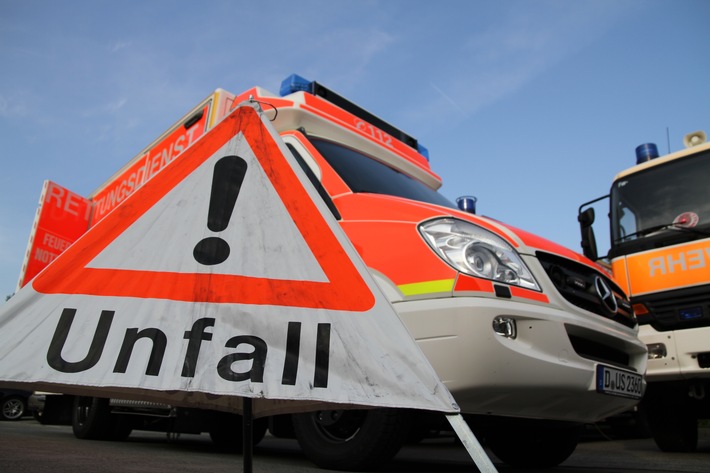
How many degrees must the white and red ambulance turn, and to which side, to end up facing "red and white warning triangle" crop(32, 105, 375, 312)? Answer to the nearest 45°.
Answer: approximately 90° to its right

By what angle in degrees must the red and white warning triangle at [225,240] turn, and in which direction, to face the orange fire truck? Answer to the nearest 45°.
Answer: approximately 135° to its left

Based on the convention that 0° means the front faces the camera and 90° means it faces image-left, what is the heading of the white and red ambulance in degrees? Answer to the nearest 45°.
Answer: approximately 315°

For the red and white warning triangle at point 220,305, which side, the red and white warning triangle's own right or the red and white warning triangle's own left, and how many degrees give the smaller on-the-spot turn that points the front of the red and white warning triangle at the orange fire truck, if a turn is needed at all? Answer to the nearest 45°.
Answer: approximately 135° to the red and white warning triangle's own left

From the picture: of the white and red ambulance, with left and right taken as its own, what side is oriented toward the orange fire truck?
left

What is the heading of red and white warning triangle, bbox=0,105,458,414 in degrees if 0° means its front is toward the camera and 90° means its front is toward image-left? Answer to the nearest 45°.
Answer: approximately 0°

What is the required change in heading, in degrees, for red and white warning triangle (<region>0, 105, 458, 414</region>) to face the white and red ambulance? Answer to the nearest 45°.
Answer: approximately 135° to its left

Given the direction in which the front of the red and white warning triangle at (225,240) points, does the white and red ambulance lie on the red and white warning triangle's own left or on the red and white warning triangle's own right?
on the red and white warning triangle's own left
